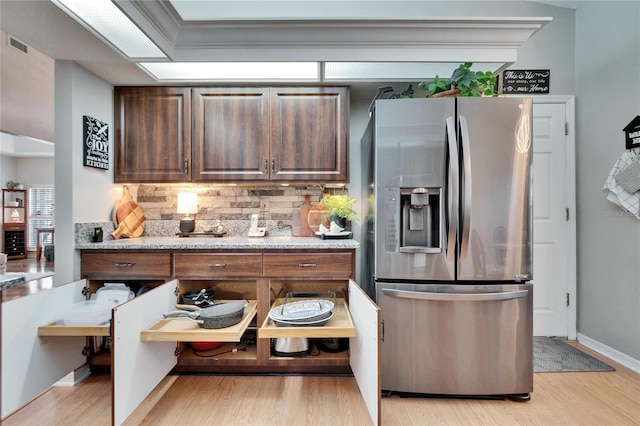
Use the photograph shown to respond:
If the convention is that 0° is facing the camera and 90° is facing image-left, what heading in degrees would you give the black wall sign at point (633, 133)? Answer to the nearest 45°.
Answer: approximately 45°

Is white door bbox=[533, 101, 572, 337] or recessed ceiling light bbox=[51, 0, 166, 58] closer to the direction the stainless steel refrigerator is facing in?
the recessed ceiling light

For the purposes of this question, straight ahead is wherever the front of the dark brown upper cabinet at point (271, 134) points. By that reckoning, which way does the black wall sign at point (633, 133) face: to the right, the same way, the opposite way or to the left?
to the right

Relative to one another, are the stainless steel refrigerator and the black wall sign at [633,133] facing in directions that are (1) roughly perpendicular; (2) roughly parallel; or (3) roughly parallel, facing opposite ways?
roughly perpendicular

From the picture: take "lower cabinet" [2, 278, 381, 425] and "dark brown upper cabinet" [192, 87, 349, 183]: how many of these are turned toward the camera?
2

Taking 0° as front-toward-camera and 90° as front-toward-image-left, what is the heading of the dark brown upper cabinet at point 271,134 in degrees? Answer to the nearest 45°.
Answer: approximately 0°

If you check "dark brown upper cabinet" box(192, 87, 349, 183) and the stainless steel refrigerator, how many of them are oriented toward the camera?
2

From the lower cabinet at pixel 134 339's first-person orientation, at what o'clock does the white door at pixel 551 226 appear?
The white door is roughly at 9 o'clock from the lower cabinet.
